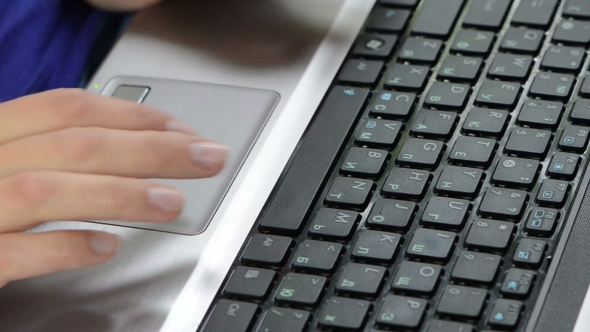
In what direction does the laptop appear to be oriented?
to the viewer's left
